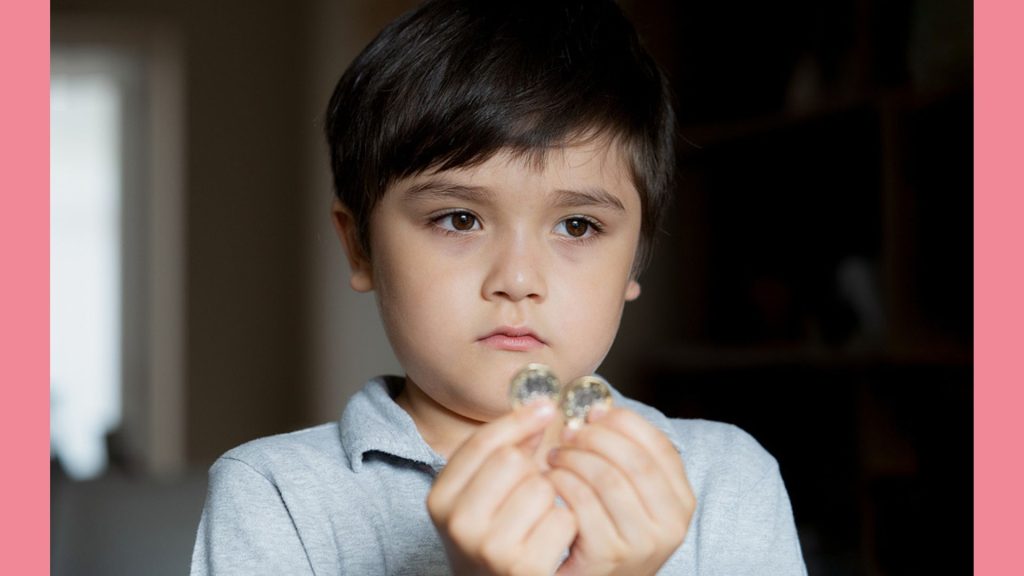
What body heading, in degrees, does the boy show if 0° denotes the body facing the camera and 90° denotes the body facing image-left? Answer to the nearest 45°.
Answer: approximately 0°
